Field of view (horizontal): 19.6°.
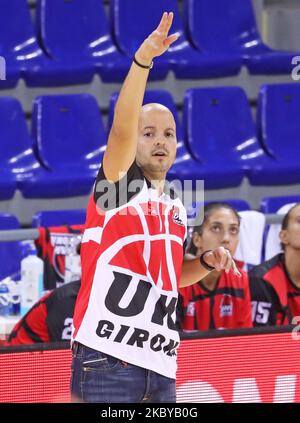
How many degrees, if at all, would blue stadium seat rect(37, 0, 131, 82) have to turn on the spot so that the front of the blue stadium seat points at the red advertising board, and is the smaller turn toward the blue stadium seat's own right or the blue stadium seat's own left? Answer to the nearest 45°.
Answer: approximately 45° to the blue stadium seat's own right

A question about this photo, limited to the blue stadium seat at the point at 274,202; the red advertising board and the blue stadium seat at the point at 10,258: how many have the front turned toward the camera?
3

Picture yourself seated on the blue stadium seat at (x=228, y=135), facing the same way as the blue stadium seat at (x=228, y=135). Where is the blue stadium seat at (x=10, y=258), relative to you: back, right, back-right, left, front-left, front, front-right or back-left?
right

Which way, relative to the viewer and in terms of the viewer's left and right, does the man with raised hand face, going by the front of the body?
facing the viewer and to the right of the viewer

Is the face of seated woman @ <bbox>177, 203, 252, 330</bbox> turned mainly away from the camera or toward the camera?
toward the camera

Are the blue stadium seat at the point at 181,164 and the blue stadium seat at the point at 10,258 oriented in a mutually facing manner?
no

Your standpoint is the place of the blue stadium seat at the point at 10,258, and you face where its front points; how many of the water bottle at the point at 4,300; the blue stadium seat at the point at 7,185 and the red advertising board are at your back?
1

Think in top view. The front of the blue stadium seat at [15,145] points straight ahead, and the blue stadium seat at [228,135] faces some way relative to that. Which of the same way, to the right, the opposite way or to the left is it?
the same way

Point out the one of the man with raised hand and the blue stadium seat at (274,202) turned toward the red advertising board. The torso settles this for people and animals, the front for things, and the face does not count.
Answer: the blue stadium seat

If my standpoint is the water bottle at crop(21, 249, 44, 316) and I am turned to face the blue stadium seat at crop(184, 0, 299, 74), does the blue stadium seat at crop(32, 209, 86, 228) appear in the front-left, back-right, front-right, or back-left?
front-left

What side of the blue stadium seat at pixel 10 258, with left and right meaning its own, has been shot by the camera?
front

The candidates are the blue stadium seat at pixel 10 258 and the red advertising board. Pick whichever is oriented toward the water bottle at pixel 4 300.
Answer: the blue stadium seat

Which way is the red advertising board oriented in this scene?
toward the camera

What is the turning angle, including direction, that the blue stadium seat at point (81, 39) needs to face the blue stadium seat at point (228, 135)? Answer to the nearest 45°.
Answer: approximately 45° to its left

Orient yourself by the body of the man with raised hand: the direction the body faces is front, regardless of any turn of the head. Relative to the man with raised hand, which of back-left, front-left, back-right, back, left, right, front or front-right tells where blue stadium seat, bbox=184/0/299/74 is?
back-left

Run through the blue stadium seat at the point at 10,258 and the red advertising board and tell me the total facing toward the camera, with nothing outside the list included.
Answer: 2
